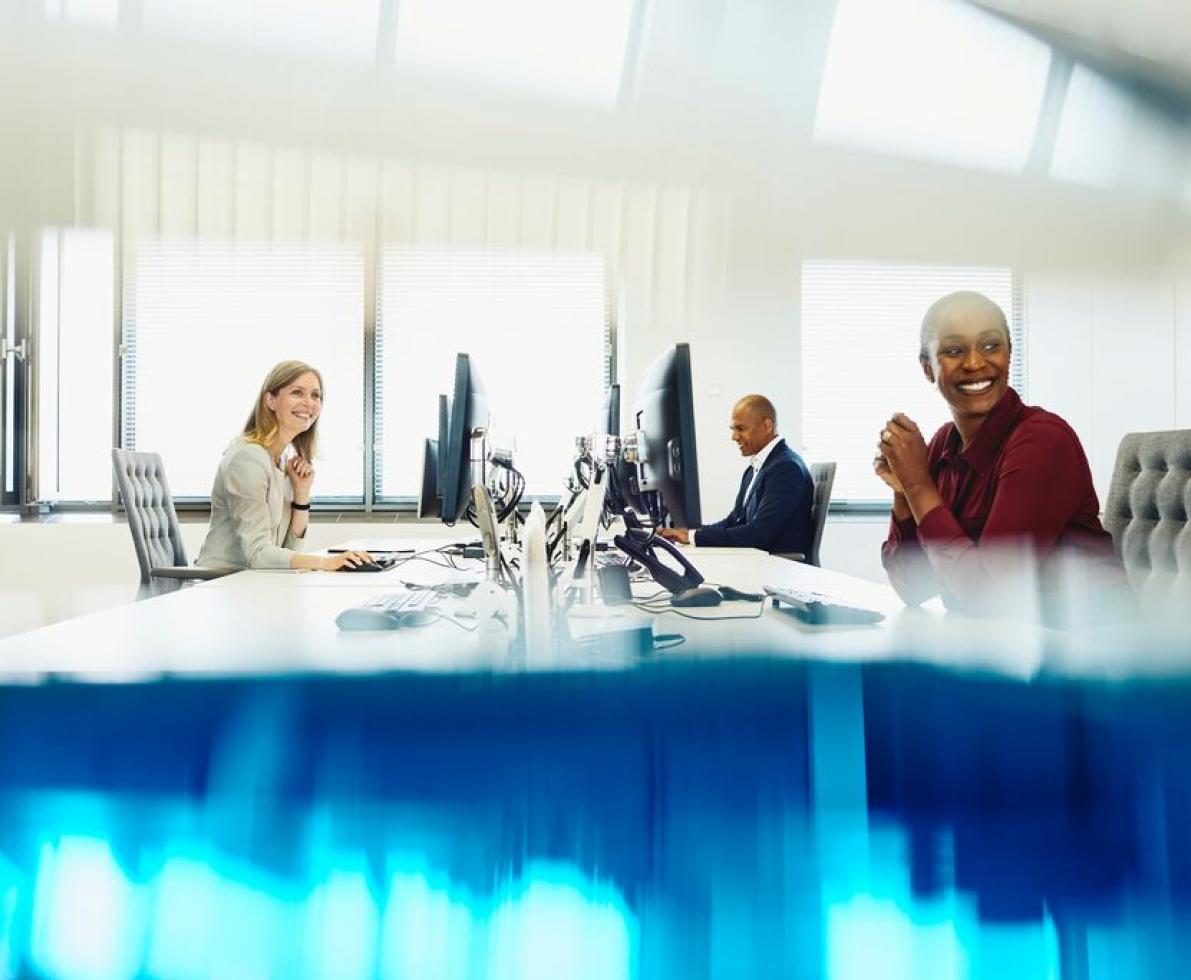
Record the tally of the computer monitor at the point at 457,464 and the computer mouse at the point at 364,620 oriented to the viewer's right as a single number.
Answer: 1

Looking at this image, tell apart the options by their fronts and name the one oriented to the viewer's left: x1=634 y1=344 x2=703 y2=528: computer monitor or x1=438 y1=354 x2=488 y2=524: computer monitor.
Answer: x1=438 y1=354 x2=488 y2=524: computer monitor

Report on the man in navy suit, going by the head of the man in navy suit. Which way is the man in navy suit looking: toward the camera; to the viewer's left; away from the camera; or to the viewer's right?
to the viewer's left

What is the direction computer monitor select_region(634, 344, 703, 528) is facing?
to the viewer's right

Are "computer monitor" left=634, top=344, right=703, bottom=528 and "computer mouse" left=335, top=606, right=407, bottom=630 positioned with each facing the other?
no

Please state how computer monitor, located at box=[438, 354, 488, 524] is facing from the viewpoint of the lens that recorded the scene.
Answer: facing to the left of the viewer

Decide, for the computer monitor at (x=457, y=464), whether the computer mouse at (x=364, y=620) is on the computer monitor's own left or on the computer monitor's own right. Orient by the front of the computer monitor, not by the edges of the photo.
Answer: on the computer monitor's own left

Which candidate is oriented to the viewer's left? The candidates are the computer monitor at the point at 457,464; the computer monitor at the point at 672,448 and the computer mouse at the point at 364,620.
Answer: the computer monitor at the point at 457,464

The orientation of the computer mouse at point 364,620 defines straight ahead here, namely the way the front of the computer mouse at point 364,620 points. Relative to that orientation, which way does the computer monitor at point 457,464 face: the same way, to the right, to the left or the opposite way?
the opposite way

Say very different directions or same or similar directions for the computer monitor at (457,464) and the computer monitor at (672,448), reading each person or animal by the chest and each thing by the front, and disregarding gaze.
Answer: very different directions

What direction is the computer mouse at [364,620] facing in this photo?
to the viewer's right

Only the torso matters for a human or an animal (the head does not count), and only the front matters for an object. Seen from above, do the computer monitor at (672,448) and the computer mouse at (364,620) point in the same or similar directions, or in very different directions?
same or similar directions
